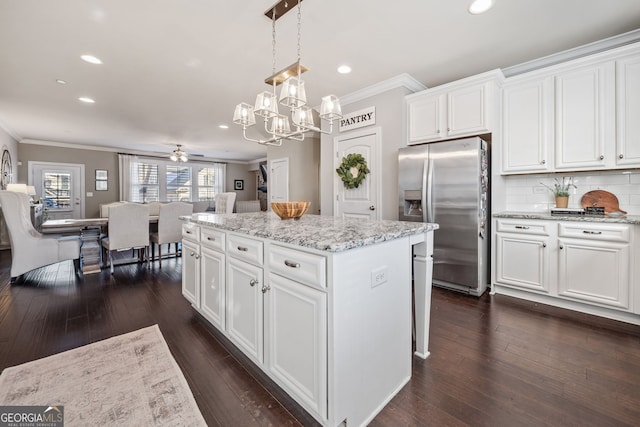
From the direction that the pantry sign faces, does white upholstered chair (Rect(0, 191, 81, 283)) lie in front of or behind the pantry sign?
in front

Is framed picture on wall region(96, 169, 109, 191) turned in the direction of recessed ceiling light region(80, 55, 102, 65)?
yes

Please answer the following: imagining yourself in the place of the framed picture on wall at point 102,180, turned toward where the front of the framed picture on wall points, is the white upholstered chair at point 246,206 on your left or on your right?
on your left

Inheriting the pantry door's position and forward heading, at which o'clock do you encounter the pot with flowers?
The pot with flowers is roughly at 8 o'clock from the pantry door.

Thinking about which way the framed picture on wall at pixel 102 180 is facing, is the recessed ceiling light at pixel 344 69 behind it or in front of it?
in front

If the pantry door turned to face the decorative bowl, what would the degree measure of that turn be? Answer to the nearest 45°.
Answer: approximately 45° to its left

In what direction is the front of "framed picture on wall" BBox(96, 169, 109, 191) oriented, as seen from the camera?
facing the viewer

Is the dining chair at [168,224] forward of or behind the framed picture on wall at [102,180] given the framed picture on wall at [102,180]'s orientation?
forward

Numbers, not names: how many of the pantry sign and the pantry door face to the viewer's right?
0

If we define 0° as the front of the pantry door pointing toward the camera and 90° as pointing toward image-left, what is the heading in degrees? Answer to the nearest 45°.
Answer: approximately 45°

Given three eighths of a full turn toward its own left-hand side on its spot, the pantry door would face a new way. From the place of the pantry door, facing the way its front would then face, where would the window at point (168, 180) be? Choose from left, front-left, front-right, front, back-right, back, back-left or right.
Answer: back-left

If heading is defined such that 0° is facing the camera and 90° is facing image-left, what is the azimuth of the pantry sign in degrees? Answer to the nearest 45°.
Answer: approximately 45°
